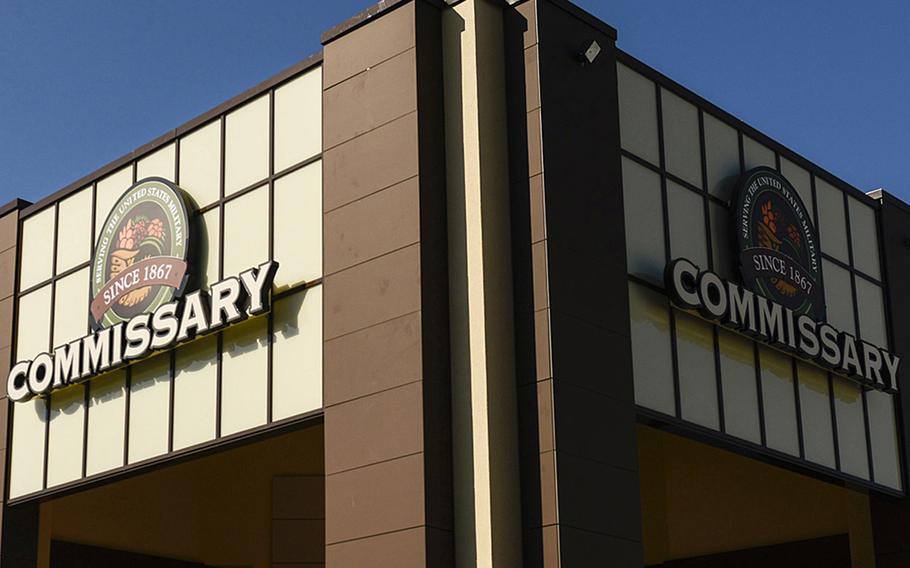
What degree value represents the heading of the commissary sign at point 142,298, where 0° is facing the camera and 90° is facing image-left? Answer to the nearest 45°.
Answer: approximately 45°

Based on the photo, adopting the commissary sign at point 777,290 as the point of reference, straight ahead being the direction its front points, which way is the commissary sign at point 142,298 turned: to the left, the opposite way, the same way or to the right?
to the right

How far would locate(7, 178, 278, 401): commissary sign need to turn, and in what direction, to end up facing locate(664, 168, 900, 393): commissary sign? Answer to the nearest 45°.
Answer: approximately 135° to its left

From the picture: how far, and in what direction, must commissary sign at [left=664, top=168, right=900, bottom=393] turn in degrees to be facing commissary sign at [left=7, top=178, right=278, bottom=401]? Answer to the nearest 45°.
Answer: approximately 135° to its right

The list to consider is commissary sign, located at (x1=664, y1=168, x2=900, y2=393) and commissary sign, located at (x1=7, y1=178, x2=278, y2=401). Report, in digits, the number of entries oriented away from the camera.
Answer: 0
